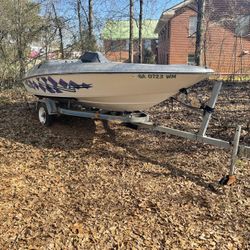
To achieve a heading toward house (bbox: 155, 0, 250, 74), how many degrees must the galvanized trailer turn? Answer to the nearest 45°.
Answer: approximately 135° to its left

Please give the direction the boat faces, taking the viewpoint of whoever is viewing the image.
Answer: facing the viewer and to the right of the viewer

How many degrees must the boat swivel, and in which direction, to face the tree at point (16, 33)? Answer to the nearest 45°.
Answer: approximately 180°

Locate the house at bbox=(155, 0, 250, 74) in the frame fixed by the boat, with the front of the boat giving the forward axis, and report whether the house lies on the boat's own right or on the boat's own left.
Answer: on the boat's own left
